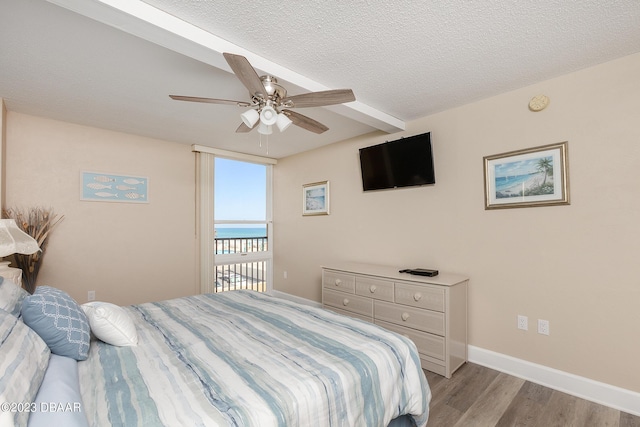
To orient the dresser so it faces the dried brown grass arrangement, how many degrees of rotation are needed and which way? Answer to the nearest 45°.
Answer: approximately 45° to its right

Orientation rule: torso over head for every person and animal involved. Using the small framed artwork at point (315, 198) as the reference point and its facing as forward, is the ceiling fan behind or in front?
in front

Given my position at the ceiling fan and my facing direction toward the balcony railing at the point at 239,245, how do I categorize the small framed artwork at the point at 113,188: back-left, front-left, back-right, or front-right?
front-left

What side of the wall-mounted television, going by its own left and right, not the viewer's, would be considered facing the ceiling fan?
front

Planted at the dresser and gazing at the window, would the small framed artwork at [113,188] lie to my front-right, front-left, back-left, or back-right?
front-left

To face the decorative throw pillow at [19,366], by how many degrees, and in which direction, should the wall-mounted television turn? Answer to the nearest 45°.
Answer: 0° — it already faces it

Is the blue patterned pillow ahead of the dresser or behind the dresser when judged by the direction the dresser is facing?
ahead

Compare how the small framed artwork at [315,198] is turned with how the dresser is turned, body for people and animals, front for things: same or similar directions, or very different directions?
same or similar directions

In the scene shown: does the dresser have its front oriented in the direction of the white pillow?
yes

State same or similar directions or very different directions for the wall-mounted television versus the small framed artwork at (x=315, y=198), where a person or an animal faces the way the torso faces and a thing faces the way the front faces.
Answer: same or similar directions

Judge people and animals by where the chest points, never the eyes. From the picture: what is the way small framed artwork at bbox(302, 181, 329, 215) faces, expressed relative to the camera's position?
facing the viewer and to the left of the viewer

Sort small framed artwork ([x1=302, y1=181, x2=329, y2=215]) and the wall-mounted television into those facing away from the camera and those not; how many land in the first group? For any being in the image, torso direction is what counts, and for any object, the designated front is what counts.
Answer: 0
